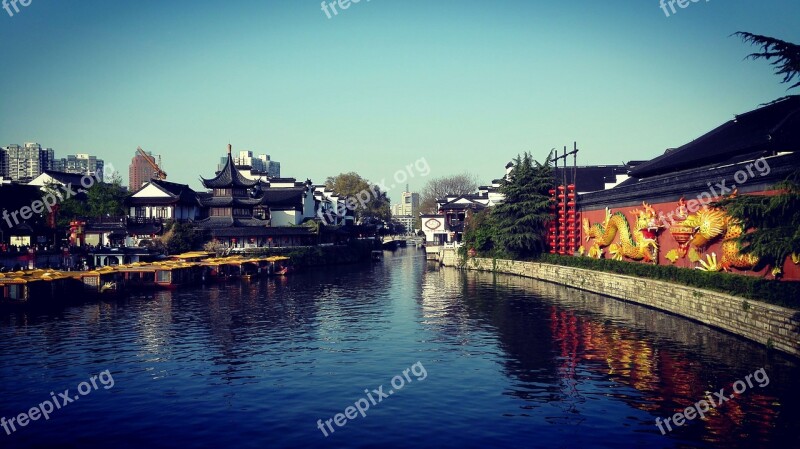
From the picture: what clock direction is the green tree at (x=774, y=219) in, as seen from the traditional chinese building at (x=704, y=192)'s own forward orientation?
The green tree is roughly at 10 o'clock from the traditional chinese building.

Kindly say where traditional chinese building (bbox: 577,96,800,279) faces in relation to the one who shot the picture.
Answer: facing the viewer and to the left of the viewer

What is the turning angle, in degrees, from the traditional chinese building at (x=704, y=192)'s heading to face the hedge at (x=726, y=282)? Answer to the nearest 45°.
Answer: approximately 45° to its left
